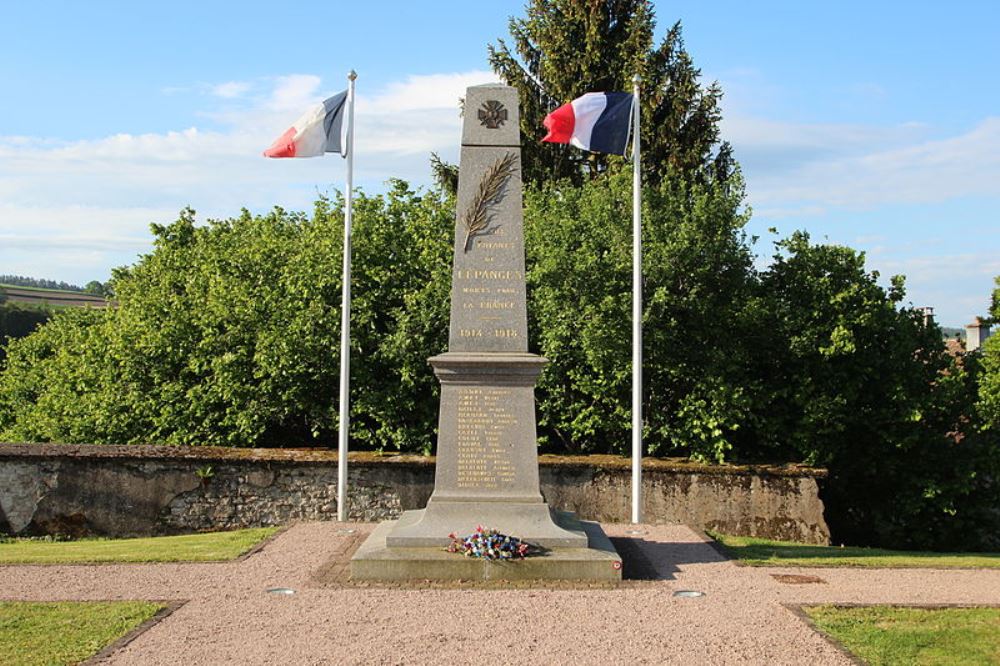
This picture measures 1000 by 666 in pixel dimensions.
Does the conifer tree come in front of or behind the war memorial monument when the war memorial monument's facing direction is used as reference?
behind

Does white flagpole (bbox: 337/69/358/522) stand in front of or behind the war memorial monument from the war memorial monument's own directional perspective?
behind

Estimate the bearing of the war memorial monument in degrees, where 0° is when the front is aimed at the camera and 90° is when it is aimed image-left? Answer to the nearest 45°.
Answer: approximately 0°

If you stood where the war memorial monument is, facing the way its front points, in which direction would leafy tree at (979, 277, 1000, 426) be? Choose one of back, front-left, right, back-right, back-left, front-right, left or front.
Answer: back-left

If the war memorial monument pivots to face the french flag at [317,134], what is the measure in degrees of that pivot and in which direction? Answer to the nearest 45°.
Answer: approximately 135° to its right

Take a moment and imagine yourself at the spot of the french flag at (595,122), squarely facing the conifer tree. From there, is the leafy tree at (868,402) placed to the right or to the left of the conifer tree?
right

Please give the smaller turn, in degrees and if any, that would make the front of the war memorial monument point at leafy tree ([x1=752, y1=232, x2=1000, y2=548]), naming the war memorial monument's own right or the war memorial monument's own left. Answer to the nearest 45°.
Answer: approximately 135° to the war memorial monument's own left

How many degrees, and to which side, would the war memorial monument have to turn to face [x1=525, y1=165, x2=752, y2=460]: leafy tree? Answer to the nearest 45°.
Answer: approximately 135° to its left

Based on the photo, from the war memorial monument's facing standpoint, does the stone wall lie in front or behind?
behind
